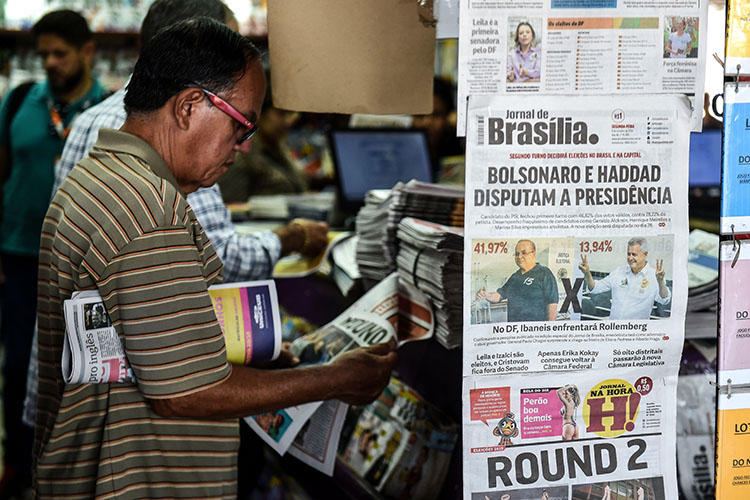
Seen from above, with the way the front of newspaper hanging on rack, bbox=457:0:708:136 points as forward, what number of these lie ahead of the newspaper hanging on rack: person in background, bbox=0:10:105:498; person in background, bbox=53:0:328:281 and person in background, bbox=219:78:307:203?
0

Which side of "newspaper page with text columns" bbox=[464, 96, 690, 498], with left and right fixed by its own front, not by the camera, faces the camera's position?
front

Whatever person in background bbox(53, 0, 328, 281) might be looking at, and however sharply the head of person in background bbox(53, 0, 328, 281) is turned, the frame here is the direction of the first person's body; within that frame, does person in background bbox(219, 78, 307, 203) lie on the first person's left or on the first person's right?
on the first person's left

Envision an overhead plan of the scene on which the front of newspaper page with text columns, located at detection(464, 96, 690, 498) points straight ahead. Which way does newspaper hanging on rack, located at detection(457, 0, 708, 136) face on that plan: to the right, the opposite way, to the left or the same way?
the same way

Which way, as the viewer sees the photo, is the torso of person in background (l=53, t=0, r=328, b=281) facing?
to the viewer's right

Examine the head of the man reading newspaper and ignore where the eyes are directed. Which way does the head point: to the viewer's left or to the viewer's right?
to the viewer's right

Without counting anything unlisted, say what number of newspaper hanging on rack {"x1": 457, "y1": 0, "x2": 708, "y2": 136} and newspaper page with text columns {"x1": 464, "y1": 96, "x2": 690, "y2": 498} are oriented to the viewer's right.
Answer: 0
